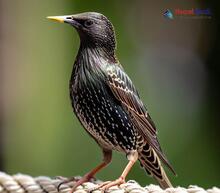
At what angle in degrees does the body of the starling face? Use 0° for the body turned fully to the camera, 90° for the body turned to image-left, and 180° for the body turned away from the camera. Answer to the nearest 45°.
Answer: approximately 90°
